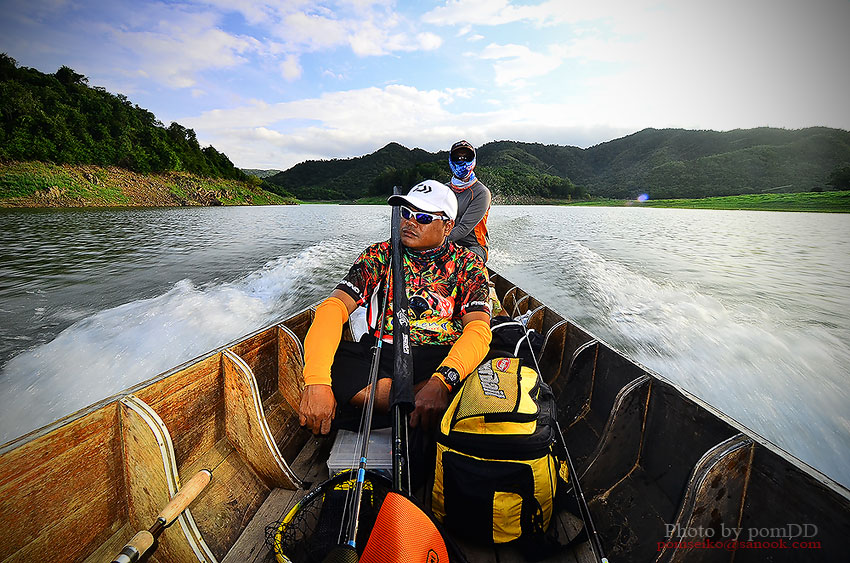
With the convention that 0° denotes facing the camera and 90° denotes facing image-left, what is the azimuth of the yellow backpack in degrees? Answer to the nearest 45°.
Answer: approximately 0°

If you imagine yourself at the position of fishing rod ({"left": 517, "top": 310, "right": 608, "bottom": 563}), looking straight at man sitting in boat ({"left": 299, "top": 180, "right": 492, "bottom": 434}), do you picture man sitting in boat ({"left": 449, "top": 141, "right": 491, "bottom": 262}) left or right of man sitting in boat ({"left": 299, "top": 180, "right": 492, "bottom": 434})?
right

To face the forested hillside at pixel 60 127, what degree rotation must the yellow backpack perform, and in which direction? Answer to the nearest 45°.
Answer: approximately 135° to its right

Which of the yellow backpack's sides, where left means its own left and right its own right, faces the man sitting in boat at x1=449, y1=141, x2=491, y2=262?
back

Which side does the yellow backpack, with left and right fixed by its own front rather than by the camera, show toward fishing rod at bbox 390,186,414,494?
right

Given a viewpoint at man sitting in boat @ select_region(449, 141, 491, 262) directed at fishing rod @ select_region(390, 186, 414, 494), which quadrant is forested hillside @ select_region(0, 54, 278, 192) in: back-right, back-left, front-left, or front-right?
back-right

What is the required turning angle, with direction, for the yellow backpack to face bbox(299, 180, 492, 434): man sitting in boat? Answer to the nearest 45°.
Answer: approximately 135° to its right

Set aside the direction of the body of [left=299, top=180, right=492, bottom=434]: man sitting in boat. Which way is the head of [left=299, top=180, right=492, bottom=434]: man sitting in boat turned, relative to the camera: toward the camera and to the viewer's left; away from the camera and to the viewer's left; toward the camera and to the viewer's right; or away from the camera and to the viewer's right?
toward the camera and to the viewer's left

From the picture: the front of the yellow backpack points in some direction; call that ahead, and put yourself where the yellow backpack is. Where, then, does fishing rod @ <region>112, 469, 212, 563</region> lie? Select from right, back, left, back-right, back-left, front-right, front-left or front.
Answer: front-right
